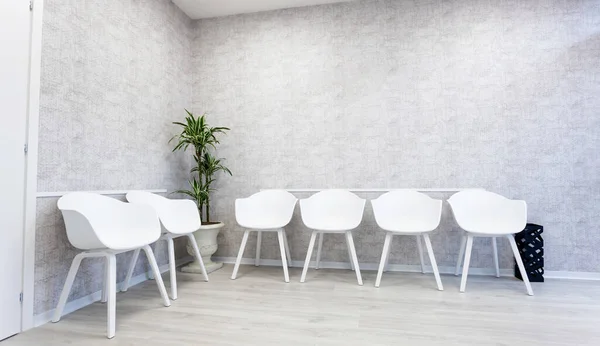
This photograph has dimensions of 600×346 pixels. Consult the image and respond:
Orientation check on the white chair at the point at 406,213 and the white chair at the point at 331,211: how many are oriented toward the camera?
2

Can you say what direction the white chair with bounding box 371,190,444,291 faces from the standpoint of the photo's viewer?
facing the viewer

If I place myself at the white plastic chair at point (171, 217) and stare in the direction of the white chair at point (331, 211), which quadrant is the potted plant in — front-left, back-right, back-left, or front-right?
front-left

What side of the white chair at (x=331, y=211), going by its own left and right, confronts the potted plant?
right

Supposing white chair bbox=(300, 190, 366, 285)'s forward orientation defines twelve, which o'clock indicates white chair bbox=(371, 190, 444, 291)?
white chair bbox=(371, 190, 444, 291) is roughly at 9 o'clock from white chair bbox=(300, 190, 366, 285).

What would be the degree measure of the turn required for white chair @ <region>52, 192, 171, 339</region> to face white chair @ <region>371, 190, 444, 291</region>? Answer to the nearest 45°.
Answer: approximately 45° to its left

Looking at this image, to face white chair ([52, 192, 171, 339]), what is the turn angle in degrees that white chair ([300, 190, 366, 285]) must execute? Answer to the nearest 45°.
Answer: approximately 45° to its right

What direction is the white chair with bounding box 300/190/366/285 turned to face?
toward the camera

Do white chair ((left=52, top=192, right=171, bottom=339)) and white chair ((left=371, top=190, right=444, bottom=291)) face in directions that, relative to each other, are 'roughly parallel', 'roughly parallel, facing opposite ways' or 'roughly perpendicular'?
roughly perpendicular

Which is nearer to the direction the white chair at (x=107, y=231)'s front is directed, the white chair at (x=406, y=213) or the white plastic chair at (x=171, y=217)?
the white chair

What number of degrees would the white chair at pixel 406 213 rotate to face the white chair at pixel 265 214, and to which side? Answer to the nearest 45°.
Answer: approximately 90° to its right

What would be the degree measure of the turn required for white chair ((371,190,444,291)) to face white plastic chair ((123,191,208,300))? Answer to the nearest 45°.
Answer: approximately 45° to its right

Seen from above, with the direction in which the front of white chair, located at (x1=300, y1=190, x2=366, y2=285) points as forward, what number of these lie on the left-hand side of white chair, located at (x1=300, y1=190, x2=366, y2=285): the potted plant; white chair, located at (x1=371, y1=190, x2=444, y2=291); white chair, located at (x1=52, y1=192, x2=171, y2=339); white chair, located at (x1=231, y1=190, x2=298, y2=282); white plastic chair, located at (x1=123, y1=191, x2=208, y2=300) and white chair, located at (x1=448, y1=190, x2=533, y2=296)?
2
